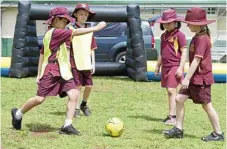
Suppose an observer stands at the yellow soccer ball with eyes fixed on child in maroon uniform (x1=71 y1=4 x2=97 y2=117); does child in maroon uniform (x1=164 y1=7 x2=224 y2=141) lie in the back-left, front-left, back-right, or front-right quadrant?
back-right

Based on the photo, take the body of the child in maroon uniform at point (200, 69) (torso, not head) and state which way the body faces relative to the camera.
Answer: to the viewer's left

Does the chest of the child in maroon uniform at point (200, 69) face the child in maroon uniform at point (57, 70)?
yes

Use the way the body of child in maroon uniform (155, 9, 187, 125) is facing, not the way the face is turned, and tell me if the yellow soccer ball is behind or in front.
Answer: in front

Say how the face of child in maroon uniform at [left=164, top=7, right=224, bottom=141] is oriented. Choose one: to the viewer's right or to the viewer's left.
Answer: to the viewer's left

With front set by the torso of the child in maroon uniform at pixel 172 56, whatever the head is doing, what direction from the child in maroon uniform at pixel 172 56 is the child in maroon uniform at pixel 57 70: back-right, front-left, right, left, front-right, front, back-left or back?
front

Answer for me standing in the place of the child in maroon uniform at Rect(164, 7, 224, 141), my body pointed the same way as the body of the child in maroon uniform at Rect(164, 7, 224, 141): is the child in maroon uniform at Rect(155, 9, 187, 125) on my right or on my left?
on my right

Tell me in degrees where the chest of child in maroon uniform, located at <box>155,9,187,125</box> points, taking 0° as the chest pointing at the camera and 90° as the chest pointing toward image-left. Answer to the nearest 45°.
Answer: approximately 45°

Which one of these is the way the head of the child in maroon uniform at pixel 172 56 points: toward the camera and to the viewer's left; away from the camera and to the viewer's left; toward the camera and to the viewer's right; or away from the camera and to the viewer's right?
toward the camera and to the viewer's left

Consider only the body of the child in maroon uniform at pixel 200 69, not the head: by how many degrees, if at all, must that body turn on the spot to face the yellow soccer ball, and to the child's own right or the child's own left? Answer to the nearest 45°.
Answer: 0° — they already face it

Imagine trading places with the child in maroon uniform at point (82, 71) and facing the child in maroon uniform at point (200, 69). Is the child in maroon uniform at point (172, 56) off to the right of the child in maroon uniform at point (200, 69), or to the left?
left

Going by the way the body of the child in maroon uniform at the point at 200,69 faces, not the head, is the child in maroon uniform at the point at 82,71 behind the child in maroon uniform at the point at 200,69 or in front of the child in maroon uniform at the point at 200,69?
in front

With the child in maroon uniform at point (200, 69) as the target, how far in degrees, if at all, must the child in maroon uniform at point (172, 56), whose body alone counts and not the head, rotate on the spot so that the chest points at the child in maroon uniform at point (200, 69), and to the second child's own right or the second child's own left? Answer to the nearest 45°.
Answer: approximately 45° to the second child's own left

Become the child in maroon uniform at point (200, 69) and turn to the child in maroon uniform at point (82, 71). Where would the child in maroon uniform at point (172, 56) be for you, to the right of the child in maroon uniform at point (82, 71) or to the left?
right
